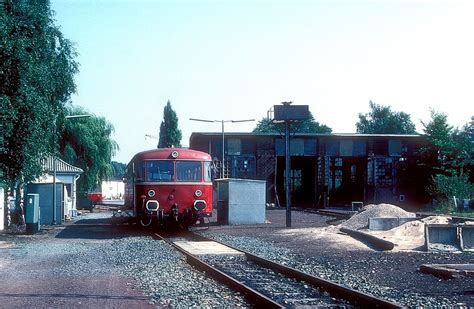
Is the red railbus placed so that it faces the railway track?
yes

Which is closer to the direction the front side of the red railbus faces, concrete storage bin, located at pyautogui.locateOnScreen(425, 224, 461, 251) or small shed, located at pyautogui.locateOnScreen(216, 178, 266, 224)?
the concrete storage bin

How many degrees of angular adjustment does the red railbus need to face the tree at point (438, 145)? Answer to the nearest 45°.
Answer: approximately 135° to its left

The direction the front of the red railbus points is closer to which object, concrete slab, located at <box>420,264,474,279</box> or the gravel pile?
the concrete slab

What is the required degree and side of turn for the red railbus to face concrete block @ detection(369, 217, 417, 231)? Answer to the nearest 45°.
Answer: approximately 90° to its left

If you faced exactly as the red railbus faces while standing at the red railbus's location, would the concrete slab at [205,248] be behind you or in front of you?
in front

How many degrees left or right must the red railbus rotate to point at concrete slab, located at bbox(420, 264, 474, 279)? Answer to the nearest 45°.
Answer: approximately 45° to its left

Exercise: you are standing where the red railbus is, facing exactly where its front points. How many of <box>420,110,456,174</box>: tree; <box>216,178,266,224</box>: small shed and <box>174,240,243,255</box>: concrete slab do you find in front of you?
1

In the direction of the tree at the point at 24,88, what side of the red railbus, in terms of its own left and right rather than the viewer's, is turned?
right

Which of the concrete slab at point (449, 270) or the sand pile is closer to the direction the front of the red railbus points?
the concrete slab

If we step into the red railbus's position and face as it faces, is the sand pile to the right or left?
on its left

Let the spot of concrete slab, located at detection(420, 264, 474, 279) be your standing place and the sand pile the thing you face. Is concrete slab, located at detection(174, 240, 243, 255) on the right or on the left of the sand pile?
left

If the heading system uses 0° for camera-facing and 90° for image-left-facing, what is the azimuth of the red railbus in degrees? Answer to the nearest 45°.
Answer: approximately 0°
